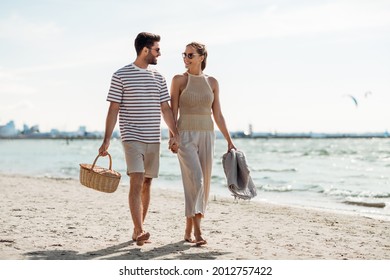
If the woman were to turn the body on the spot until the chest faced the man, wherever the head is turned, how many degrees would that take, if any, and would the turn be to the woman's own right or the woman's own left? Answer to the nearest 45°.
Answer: approximately 45° to the woman's own right

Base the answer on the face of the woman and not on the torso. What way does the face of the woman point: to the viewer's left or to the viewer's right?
to the viewer's left

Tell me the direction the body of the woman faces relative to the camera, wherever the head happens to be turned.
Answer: toward the camera
